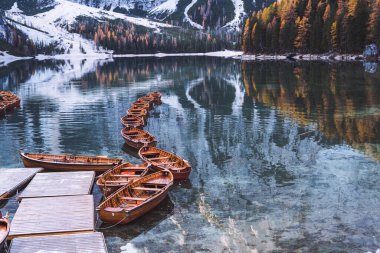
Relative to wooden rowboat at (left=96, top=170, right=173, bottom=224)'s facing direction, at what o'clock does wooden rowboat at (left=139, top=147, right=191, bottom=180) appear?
wooden rowboat at (left=139, top=147, right=191, bottom=180) is roughly at 11 o'clock from wooden rowboat at (left=96, top=170, right=173, bottom=224).

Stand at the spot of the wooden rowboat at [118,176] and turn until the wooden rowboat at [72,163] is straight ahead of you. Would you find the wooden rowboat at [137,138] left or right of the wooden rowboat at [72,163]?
right

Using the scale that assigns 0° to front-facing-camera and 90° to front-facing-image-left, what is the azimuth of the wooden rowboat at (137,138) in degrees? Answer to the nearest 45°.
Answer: approximately 135°

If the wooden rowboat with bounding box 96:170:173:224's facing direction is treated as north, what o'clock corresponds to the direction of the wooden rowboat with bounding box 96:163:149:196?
the wooden rowboat with bounding box 96:163:149:196 is roughly at 10 o'clock from the wooden rowboat with bounding box 96:170:173:224.

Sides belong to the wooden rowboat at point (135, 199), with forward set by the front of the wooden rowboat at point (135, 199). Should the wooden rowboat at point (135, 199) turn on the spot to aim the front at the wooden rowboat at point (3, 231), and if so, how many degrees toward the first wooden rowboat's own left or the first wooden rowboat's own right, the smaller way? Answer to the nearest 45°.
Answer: approximately 180°

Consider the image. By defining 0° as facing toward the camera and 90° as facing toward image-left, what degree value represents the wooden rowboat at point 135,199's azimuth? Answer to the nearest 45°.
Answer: approximately 225°

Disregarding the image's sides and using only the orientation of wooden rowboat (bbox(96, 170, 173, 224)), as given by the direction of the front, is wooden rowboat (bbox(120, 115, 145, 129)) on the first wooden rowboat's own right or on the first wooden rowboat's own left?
on the first wooden rowboat's own left
